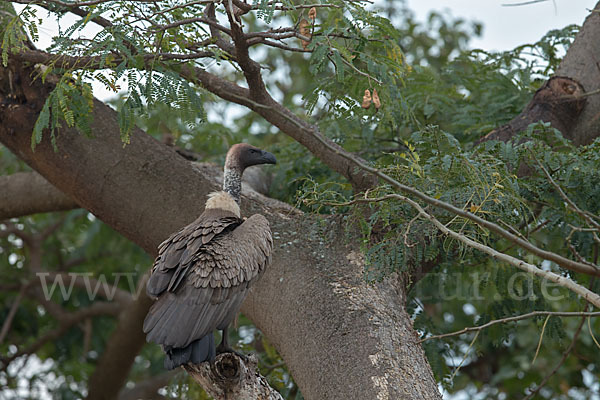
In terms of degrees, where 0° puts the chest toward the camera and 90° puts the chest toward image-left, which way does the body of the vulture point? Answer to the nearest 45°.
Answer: approximately 225°
